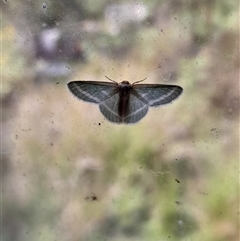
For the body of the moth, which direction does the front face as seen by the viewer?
away from the camera
